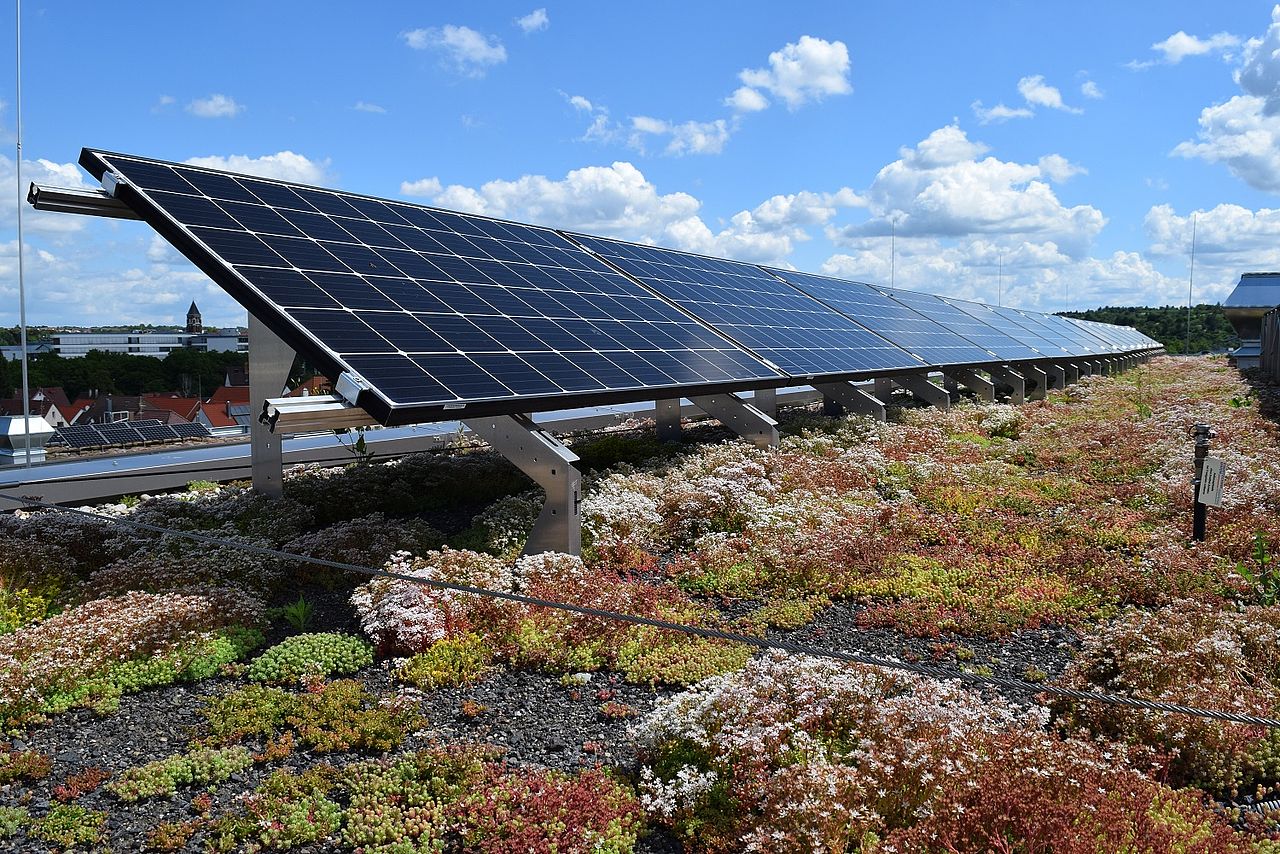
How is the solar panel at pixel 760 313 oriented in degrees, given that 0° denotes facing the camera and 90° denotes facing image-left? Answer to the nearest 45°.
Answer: approximately 315°

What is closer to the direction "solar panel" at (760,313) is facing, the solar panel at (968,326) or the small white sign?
the small white sign

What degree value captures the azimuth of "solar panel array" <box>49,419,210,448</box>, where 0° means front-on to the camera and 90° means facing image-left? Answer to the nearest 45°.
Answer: approximately 315°

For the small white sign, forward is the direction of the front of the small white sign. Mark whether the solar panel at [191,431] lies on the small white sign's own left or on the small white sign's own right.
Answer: on the small white sign's own right

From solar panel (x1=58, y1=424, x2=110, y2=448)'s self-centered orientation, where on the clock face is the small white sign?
The small white sign is roughly at 12 o'clock from the solar panel.

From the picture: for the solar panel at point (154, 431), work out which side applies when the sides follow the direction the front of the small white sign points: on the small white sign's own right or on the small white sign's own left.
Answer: on the small white sign's own right

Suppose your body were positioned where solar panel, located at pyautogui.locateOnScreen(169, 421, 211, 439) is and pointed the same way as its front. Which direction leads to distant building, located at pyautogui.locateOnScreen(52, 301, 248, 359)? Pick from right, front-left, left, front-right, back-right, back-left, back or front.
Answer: back-left
